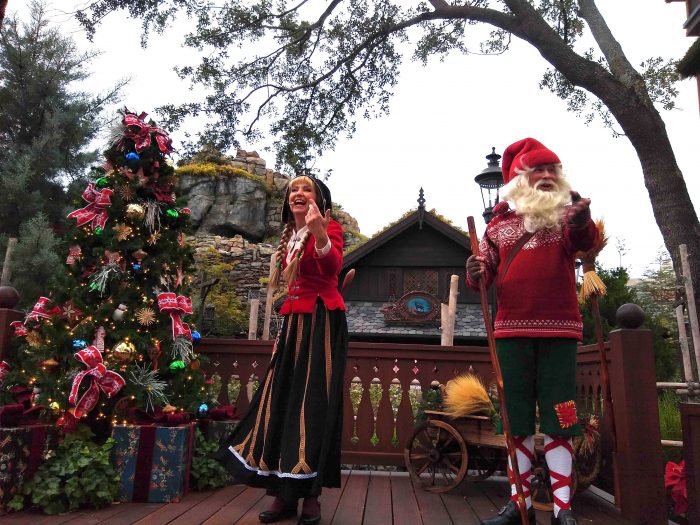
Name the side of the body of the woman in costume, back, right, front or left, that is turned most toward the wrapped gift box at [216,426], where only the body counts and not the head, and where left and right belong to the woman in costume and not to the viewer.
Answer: right

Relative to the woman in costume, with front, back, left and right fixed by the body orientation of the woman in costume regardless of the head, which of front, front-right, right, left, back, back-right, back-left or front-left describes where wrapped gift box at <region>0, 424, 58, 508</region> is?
front-right

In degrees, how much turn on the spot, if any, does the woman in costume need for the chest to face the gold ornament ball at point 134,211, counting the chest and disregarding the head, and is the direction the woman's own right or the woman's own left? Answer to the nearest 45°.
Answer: approximately 90° to the woman's own right

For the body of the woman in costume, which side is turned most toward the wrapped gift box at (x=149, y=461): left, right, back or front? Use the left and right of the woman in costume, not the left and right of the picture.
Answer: right

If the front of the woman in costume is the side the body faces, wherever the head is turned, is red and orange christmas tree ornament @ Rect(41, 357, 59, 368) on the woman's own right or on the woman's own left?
on the woman's own right

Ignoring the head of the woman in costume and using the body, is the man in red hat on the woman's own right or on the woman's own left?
on the woman's own left

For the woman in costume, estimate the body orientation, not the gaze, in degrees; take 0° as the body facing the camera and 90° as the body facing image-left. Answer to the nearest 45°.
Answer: approximately 45°

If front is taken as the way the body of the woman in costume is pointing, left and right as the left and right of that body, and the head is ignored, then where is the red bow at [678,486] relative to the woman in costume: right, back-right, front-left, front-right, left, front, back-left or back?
back-left

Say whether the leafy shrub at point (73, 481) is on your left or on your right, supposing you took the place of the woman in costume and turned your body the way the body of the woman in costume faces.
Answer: on your right

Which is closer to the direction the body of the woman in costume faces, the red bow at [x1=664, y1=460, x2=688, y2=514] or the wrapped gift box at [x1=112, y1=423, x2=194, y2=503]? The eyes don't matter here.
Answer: the wrapped gift box

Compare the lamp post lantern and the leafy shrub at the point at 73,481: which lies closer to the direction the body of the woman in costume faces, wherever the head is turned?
the leafy shrub

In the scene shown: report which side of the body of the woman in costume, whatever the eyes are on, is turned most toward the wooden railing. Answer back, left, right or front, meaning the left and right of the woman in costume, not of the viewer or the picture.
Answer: back
